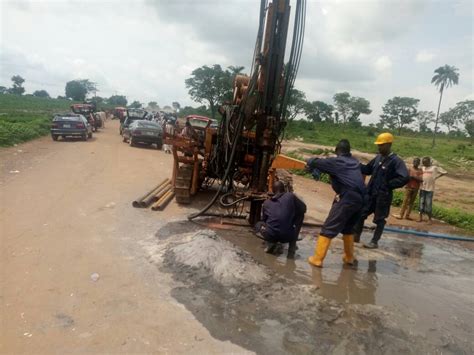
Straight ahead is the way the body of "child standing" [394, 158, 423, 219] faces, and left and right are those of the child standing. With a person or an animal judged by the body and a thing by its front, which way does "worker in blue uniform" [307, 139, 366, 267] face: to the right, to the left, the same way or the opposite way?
to the right

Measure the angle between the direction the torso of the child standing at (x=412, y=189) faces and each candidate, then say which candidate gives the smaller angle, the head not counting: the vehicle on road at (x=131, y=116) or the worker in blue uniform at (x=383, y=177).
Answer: the worker in blue uniform

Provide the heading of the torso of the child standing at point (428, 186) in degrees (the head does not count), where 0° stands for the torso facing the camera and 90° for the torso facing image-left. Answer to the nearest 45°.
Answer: approximately 45°

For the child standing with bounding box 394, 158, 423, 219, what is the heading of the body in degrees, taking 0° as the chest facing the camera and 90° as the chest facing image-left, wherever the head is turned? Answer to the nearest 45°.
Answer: approximately 45°
